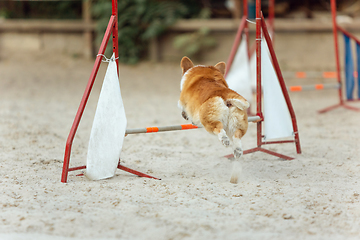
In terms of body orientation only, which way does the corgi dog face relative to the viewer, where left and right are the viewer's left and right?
facing away from the viewer and to the left of the viewer

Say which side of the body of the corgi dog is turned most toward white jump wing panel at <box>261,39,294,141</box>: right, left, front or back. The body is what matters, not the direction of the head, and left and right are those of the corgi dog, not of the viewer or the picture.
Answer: right

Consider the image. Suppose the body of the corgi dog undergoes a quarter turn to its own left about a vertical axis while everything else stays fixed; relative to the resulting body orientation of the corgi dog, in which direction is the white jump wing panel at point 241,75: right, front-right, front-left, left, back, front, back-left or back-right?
back-right
